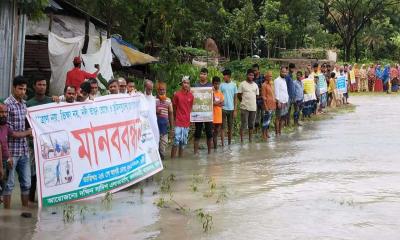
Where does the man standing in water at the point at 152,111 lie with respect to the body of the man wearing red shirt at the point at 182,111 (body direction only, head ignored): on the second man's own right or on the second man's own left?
on the second man's own right

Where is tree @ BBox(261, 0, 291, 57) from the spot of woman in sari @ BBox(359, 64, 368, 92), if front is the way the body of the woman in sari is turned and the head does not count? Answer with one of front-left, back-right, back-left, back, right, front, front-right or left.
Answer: right

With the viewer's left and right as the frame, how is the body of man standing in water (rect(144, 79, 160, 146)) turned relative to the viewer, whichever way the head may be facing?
facing the viewer and to the right of the viewer

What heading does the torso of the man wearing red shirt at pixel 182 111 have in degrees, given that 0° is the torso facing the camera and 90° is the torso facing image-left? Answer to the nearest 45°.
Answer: approximately 315°

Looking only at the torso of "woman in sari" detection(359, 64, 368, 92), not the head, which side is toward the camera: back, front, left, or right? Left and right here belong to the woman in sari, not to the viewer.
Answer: front

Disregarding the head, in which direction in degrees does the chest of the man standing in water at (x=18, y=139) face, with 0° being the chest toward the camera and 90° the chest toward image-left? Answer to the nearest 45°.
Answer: approximately 315°

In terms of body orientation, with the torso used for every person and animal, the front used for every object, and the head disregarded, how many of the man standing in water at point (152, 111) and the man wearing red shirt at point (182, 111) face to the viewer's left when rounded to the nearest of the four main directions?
0

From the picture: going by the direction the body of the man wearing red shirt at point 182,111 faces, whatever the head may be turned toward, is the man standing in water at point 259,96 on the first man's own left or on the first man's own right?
on the first man's own left

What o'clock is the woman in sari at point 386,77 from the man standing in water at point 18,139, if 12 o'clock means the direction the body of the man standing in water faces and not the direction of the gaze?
The woman in sari is roughly at 9 o'clock from the man standing in water.

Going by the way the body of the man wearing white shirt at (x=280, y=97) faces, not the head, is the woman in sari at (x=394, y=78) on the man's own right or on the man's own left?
on the man's own left
